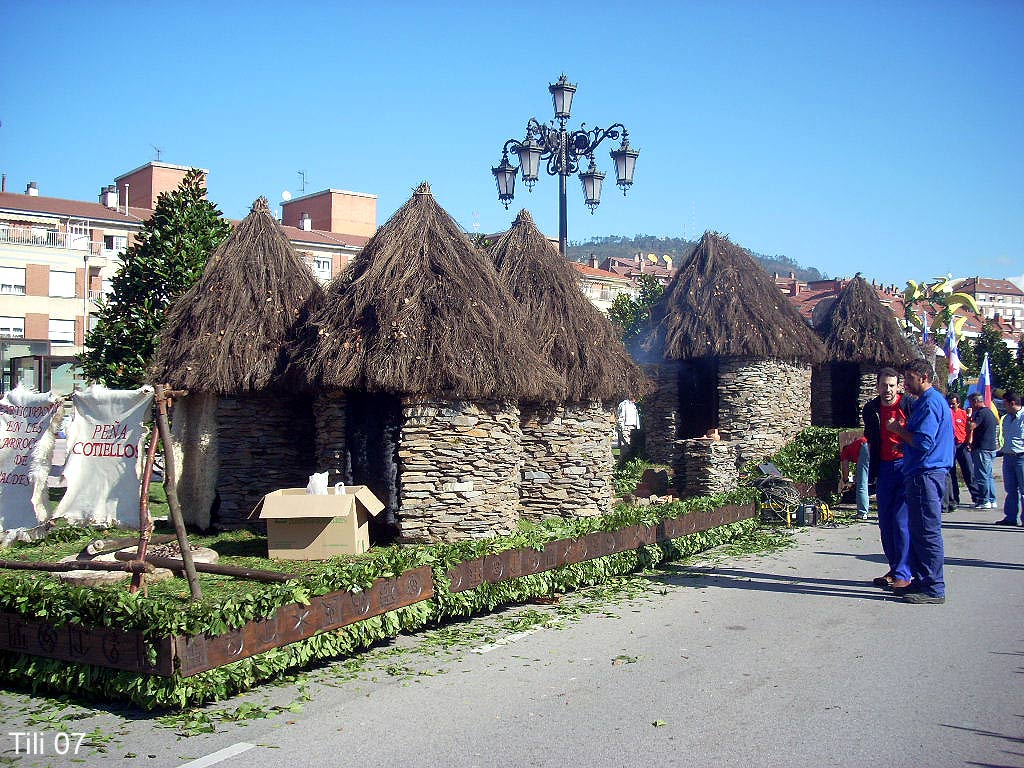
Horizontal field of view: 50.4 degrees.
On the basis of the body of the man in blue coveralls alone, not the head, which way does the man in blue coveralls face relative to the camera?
to the viewer's left

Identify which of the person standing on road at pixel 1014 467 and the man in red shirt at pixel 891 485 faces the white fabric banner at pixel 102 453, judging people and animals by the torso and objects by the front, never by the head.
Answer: the person standing on road

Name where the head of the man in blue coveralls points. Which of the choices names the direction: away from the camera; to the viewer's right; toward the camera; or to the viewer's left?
to the viewer's left

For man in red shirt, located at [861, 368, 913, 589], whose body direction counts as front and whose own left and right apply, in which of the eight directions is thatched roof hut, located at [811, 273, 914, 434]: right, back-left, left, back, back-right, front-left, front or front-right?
back-left

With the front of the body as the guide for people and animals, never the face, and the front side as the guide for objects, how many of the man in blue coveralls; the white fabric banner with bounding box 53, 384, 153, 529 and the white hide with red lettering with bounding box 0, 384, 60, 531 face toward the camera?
2

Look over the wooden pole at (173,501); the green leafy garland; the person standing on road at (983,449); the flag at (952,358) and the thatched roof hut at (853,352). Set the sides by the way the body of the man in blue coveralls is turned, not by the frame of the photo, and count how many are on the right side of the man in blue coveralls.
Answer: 3

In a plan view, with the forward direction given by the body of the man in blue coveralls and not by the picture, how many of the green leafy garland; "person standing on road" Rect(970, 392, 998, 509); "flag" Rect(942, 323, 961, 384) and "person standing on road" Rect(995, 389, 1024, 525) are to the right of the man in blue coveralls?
3

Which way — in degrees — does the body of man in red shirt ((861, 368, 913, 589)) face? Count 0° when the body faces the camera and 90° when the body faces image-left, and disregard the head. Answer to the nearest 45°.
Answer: approximately 315°
